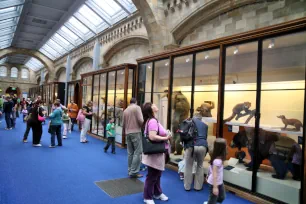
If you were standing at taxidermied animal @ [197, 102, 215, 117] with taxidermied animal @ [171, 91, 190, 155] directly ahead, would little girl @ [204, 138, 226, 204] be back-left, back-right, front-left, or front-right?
back-left

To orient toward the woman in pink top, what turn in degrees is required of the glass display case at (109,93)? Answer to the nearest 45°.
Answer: approximately 45° to its left

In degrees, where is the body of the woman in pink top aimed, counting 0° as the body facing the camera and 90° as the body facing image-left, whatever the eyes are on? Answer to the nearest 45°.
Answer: approximately 270°

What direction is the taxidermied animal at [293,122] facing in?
to the viewer's left

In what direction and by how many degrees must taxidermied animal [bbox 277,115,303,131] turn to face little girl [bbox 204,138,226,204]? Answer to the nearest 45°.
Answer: approximately 45° to its left

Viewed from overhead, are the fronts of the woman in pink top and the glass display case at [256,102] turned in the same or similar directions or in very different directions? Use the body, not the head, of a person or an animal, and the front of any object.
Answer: very different directions

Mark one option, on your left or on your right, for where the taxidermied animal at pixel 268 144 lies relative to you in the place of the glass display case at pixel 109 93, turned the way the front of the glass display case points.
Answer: on your left
